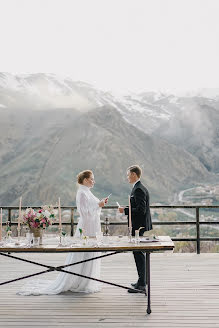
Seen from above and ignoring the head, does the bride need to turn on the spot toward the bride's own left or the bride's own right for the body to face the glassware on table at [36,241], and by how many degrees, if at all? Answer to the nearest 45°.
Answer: approximately 135° to the bride's own right

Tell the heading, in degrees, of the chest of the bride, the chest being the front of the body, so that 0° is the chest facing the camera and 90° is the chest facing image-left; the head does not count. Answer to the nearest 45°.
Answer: approximately 270°

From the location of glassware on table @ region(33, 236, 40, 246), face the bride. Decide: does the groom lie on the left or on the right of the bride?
right

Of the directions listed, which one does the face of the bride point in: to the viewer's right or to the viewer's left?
to the viewer's right

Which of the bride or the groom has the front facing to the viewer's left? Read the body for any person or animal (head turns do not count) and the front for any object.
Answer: the groom

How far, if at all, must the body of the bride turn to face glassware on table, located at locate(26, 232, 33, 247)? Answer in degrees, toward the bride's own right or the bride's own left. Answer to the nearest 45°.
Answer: approximately 135° to the bride's own right

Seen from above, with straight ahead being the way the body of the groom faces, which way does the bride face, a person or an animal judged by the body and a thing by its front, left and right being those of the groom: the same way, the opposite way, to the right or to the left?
the opposite way

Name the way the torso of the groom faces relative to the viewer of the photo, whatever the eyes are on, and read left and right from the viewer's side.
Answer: facing to the left of the viewer

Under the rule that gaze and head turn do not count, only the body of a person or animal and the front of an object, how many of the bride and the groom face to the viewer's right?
1

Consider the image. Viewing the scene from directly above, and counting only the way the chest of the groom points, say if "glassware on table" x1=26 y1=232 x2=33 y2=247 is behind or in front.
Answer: in front
